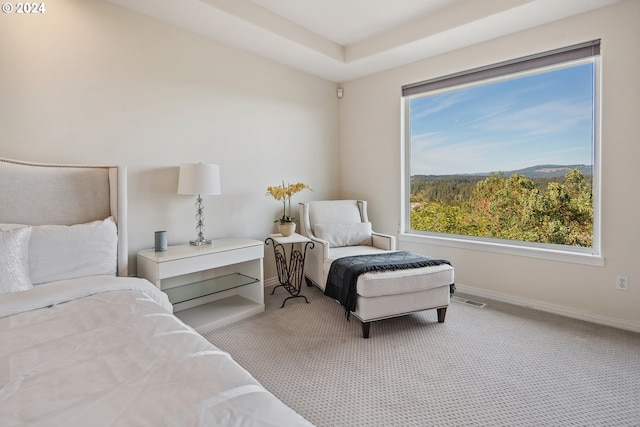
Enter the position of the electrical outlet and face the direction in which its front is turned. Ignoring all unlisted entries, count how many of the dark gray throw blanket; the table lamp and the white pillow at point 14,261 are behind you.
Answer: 0

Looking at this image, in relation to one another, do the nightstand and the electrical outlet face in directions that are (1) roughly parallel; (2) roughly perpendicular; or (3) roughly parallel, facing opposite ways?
roughly perpendicular

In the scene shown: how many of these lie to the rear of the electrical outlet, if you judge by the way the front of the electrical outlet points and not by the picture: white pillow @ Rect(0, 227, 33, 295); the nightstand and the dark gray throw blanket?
0

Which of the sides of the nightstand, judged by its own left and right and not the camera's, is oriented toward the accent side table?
left

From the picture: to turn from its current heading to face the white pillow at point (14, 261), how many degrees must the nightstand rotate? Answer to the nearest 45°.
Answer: approximately 90° to its right

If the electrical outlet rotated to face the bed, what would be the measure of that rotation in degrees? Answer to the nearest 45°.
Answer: approximately 45° to its right

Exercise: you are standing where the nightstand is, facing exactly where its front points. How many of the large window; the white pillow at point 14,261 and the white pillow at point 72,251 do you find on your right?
2

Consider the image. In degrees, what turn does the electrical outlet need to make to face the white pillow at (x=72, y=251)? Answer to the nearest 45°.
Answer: approximately 45° to its right

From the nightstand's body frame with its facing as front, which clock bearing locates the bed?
The bed is roughly at 2 o'clock from the nightstand.

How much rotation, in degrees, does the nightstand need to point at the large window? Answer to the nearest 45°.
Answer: approximately 45° to its left

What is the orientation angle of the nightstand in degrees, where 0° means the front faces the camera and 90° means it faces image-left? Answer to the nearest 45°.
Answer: approximately 315°

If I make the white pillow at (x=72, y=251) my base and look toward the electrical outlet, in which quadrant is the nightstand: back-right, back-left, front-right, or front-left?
front-left

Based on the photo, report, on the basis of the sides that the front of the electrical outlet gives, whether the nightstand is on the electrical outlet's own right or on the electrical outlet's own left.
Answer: on the electrical outlet's own right
